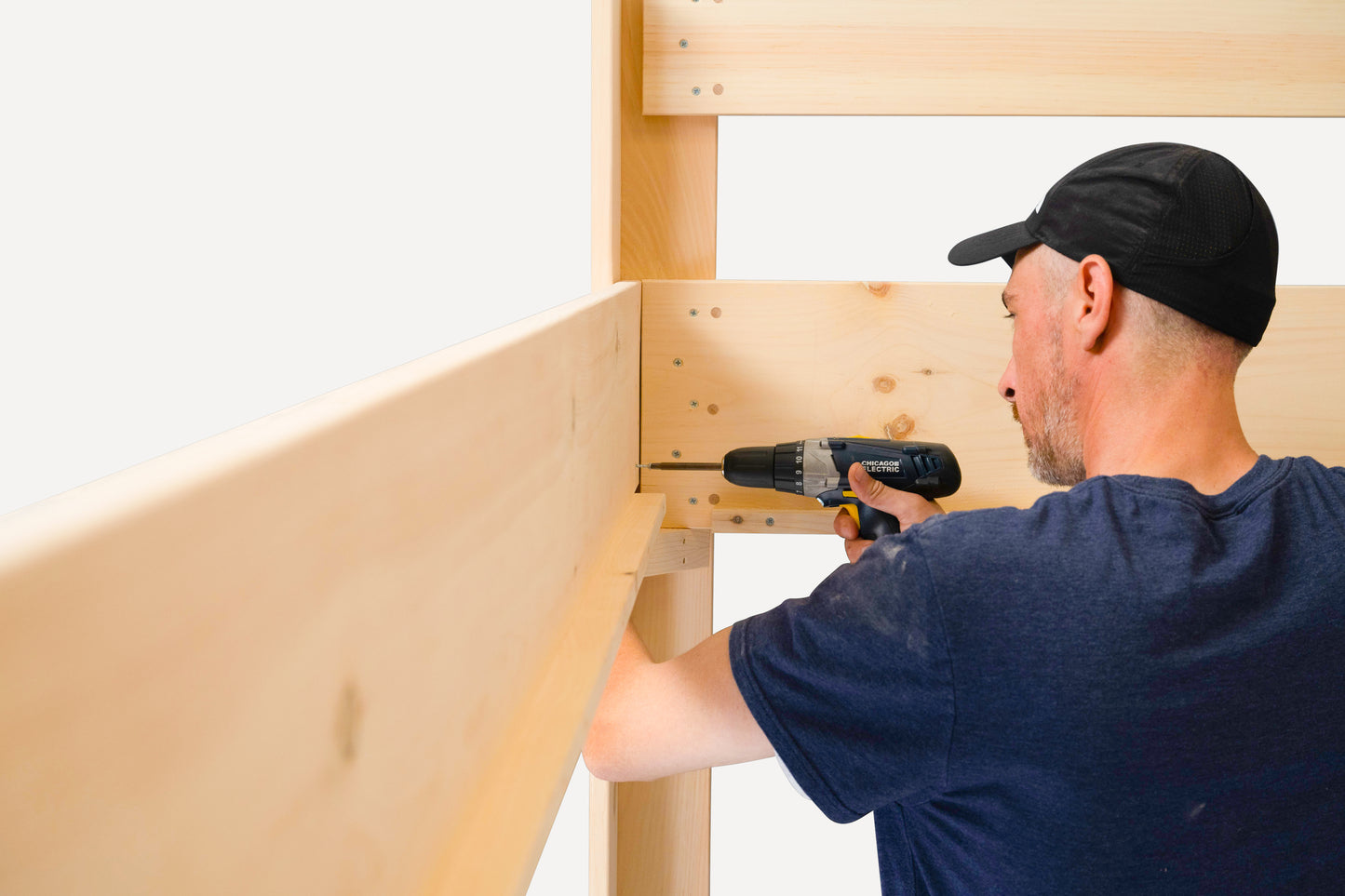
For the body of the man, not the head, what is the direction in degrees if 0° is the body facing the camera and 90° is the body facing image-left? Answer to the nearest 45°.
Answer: approximately 135°

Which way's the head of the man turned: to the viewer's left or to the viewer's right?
to the viewer's left
